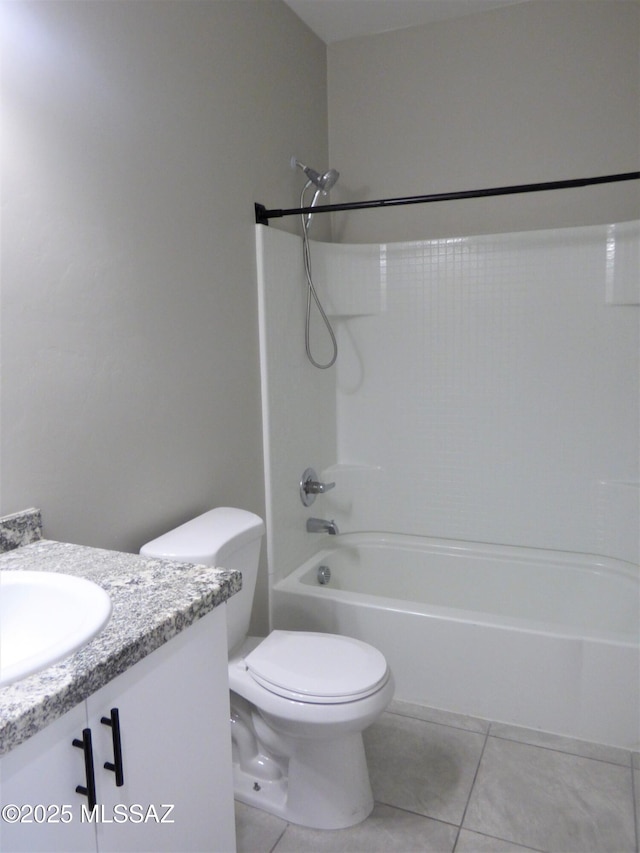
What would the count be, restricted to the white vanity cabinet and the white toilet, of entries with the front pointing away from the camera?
0

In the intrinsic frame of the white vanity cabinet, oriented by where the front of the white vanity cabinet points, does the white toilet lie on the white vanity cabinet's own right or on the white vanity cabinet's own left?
on the white vanity cabinet's own left

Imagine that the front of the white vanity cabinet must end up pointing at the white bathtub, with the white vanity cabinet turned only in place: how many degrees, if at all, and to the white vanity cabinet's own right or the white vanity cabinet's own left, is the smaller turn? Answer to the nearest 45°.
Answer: approximately 90° to the white vanity cabinet's own left

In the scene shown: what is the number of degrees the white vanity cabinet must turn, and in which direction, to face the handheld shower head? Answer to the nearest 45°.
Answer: approximately 90° to its left

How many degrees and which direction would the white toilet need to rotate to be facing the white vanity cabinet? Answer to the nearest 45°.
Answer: approximately 45° to its right

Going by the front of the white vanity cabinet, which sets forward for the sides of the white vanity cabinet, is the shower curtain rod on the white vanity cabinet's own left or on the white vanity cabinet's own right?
on the white vanity cabinet's own left

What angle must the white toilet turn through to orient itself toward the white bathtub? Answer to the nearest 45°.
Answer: approximately 90° to its left

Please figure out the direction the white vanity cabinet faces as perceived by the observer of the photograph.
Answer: facing the viewer and to the right of the viewer
